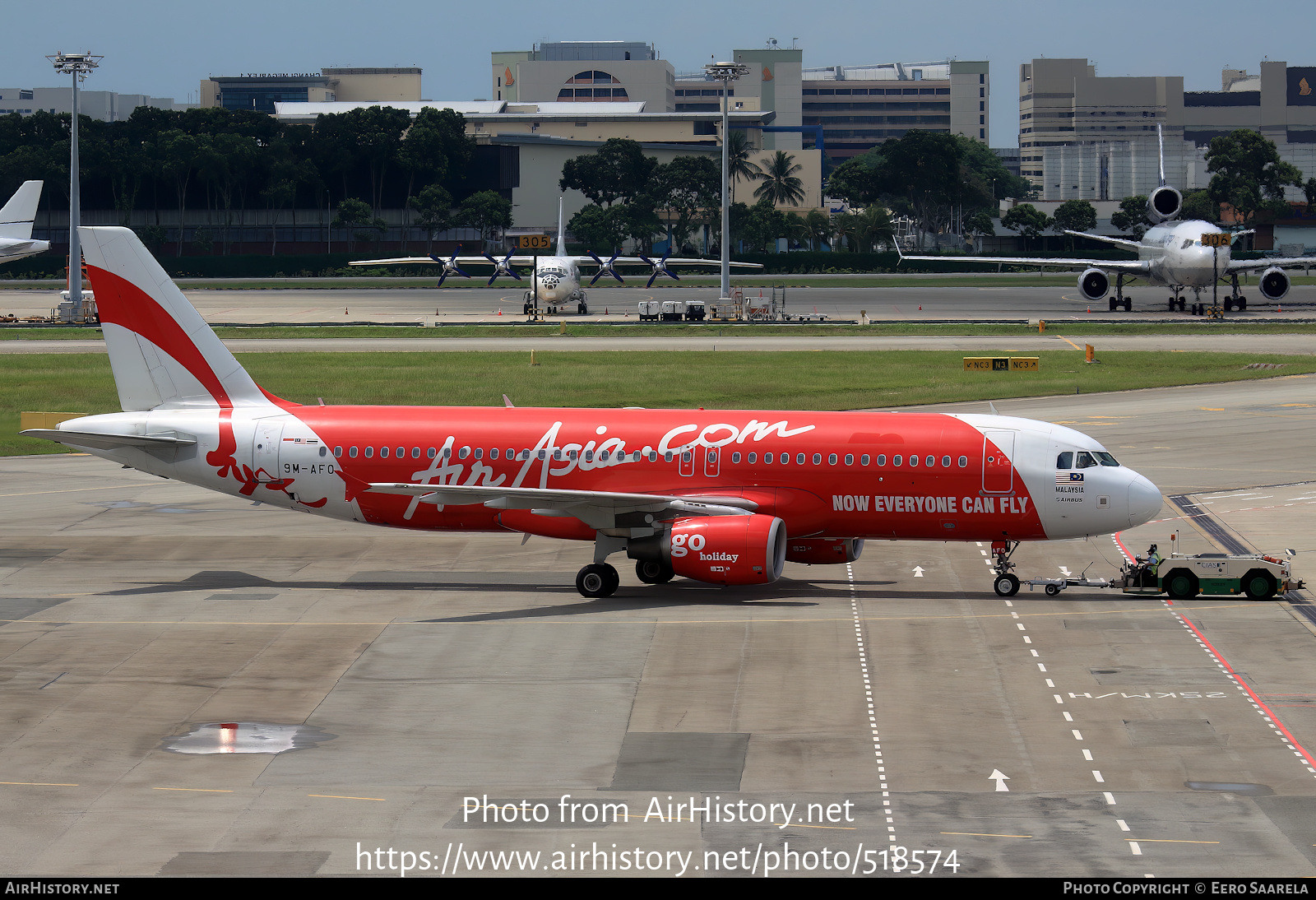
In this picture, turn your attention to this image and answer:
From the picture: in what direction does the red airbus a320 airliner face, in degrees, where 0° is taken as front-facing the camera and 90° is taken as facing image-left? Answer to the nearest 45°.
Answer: approximately 270°
